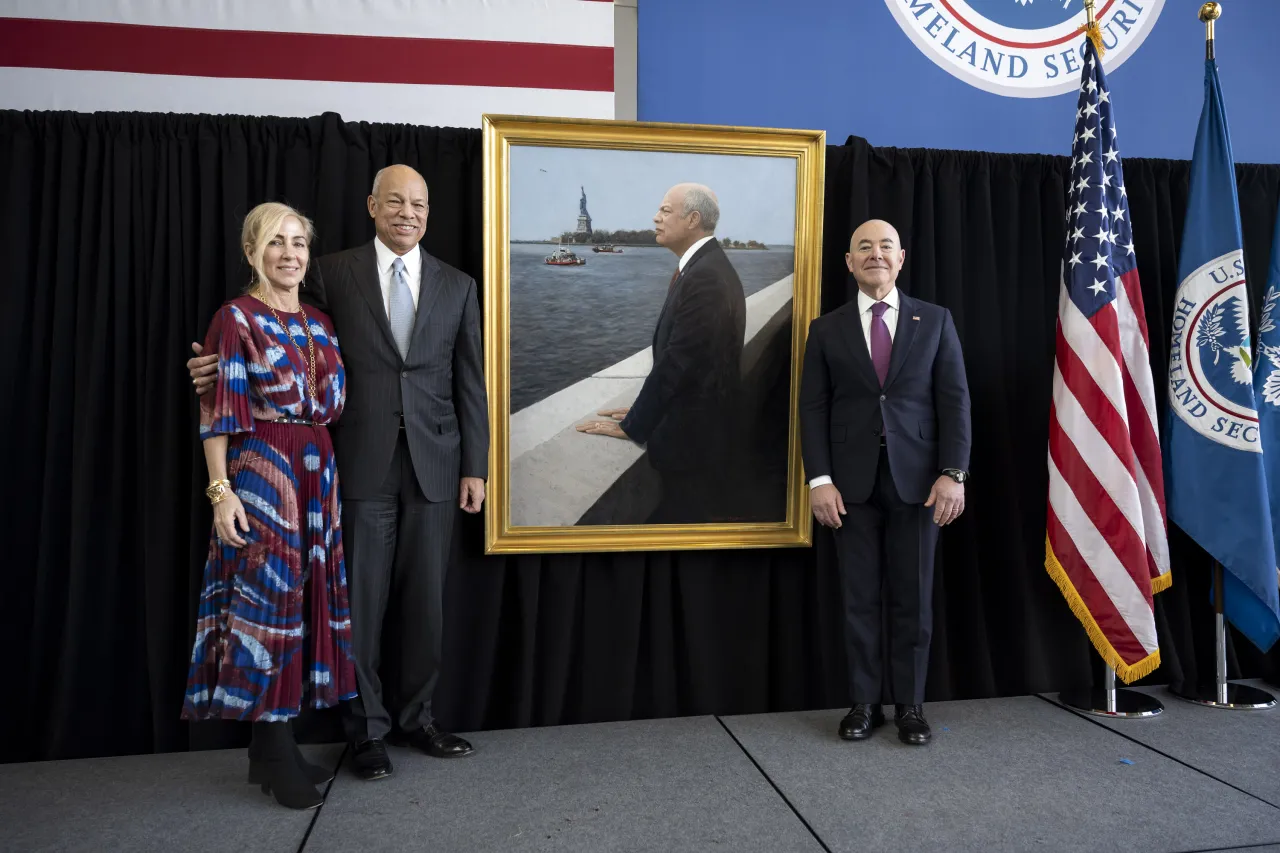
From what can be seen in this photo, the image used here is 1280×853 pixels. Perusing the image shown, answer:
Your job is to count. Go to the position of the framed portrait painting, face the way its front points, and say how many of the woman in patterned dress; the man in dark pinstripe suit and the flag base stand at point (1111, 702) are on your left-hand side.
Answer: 1

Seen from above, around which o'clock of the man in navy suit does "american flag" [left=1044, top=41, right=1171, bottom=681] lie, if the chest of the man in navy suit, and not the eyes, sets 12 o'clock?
The american flag is roughly at 8 o'clock from the man in navy suit.

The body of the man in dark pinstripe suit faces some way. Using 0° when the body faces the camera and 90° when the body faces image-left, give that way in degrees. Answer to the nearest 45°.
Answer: approximately 0°

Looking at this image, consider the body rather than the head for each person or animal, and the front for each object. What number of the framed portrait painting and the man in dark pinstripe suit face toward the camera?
2

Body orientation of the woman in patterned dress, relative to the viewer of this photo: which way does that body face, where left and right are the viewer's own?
facing the viewer and to the right of the viewer

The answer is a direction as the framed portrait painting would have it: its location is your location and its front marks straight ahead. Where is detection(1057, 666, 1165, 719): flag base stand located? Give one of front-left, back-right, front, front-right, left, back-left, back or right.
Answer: left

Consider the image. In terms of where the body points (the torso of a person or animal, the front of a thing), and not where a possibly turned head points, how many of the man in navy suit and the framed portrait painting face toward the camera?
2

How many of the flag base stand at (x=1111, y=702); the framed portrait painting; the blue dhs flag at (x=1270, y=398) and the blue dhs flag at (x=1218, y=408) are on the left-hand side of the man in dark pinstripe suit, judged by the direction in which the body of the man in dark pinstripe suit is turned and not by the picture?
4

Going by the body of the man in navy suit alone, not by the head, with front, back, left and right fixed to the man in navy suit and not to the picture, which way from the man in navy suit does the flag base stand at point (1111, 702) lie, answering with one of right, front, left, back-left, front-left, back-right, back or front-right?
back-left

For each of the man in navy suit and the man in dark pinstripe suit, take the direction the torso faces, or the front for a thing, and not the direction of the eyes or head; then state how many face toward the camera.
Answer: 2

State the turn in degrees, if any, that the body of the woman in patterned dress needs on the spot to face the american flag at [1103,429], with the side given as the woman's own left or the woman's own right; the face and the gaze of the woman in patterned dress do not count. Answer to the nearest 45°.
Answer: approximately 45° to the woman's own left
